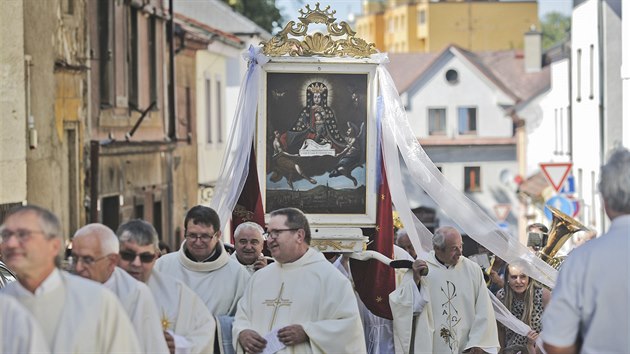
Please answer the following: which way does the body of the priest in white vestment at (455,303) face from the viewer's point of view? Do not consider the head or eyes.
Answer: toward the camera

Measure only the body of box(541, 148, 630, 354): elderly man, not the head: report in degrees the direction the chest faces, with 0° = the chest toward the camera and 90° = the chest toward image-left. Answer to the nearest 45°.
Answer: approximately 180°

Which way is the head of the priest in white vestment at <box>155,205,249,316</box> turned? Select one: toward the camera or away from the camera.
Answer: toward the camera

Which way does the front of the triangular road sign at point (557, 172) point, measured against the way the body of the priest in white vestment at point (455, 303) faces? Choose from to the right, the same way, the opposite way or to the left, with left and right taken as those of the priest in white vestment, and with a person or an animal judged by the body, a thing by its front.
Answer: the same way

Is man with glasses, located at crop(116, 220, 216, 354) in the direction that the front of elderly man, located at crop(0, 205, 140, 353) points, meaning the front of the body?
no

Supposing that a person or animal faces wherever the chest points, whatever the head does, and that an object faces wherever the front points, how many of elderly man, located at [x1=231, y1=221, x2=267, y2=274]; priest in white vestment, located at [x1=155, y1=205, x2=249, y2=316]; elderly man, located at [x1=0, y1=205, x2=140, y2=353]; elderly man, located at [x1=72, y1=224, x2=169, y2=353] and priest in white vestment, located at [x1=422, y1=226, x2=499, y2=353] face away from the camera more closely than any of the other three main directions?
0

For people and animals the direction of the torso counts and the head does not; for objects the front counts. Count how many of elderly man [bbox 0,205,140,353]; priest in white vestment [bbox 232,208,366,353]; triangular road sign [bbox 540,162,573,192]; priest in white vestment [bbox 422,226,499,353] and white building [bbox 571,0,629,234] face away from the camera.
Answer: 0

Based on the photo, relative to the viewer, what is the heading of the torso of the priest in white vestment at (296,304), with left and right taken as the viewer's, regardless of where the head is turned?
facing the viewer and to the left of the viewer

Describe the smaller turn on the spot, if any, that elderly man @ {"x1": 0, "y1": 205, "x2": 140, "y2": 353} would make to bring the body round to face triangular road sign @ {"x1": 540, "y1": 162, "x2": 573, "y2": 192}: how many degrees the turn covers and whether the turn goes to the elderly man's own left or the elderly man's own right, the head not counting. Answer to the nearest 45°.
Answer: approximately 180°

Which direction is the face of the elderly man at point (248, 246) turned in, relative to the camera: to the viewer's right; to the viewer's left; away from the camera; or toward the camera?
toward the camera

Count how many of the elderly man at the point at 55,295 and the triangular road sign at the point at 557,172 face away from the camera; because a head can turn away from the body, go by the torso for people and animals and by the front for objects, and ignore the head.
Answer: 0

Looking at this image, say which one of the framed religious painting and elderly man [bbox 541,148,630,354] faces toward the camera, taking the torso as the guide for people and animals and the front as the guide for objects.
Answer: the framed religious painting

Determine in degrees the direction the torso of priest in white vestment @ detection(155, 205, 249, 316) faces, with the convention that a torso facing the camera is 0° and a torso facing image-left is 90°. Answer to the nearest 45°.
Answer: approximately 0°

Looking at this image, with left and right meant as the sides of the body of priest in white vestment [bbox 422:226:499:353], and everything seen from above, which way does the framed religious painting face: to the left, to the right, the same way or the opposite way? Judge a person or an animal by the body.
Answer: the same way

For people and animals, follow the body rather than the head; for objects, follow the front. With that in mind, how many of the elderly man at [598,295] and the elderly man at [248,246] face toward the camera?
1

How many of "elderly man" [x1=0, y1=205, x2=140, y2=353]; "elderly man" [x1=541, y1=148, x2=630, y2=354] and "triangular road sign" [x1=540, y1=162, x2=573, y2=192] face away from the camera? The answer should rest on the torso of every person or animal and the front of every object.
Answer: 1

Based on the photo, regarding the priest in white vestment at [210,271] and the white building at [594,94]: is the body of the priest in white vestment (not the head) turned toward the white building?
no

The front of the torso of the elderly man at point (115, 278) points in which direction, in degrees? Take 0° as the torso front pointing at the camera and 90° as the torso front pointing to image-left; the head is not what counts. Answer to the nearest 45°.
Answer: approximately 45°

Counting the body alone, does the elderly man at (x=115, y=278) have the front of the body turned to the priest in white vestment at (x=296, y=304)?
no
